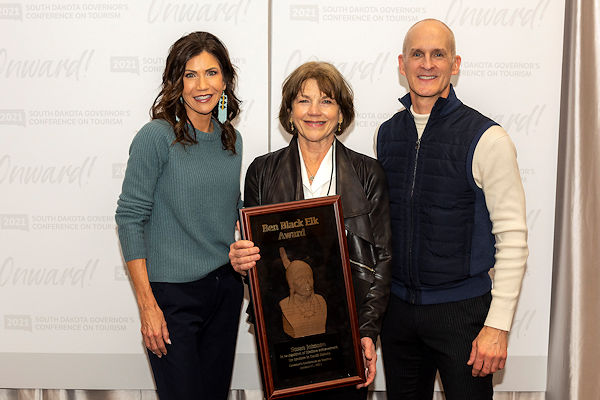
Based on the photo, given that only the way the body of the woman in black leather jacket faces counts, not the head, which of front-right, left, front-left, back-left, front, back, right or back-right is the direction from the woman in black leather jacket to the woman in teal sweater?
right

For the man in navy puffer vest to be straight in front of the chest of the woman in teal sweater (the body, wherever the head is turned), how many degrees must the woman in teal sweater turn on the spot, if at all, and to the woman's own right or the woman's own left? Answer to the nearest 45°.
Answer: approximately 45° to the woman's own left

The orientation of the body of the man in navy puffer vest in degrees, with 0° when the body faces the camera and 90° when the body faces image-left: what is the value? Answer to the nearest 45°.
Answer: approximately 45°

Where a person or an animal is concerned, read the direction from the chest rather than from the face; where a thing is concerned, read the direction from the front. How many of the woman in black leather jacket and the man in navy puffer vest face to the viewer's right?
0

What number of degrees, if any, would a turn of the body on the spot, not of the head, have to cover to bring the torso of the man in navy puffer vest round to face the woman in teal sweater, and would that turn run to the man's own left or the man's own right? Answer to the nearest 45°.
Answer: approximately 45° to the man's own right

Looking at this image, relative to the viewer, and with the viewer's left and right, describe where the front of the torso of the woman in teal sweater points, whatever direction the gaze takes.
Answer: facing the viewer and to the right of the viewer

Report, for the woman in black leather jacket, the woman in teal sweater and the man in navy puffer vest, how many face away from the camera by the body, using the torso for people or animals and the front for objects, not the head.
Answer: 0

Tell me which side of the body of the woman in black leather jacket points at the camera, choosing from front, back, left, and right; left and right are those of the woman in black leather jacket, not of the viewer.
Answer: front

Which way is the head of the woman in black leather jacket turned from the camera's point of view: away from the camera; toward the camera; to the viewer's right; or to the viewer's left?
toward the camera
